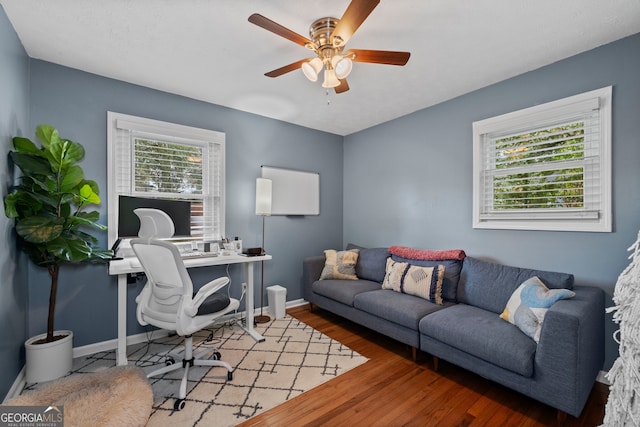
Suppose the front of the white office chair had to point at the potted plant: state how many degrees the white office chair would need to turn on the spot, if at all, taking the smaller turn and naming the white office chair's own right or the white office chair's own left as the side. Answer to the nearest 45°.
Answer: approximately 90° to the white office chair's own left

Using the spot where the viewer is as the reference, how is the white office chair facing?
facing away from the viewer and to the right of the viewer

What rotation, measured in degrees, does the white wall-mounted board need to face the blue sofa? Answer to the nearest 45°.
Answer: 0° — it already faces it

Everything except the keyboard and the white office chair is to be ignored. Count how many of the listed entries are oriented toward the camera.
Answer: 1

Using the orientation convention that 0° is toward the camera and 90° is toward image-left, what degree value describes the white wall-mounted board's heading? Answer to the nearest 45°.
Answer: approximately 315°

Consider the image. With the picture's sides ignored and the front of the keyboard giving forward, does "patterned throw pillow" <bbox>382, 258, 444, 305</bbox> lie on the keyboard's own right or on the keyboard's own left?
on the keyboard's own left

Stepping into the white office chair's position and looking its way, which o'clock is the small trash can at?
The small trash can is roughly at 12 o'clock from the white office chair.
